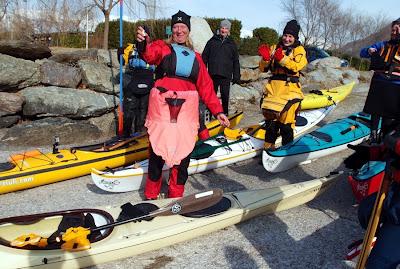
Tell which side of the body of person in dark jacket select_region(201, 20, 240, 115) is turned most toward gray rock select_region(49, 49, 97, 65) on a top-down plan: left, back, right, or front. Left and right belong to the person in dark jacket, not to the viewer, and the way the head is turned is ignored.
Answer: right

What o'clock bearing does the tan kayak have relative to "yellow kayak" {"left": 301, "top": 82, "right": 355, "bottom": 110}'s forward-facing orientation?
The tan kayak is roughly at 5 o'clock from the yellow kayak.

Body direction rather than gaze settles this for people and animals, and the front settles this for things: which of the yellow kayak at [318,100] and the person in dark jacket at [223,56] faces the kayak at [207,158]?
the person in dark jacket

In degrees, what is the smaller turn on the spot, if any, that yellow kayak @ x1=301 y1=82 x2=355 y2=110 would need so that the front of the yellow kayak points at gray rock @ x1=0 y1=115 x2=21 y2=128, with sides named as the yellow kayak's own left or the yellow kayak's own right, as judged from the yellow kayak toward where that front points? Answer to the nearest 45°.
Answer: approximately 180°

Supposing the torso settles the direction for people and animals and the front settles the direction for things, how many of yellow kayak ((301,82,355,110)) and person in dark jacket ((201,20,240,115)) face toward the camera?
1

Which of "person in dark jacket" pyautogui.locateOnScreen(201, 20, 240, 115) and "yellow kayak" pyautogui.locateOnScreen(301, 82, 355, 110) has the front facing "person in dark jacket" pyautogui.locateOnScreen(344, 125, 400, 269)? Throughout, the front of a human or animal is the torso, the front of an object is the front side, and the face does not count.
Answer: "person in dark jacket" pyautogui.locateOnScreen(201, 20, 240, 115)

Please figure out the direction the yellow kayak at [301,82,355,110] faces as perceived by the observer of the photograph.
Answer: facing away from the viewer and to the right of the viewer

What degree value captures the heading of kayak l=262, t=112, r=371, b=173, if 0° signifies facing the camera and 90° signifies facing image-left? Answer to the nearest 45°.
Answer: approximately 45°

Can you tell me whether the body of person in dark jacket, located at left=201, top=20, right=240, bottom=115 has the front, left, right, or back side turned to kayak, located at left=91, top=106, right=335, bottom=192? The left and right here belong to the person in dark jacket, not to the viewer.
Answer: front

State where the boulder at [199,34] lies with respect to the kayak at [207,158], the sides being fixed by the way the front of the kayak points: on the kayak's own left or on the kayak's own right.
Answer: on the kayak's own right

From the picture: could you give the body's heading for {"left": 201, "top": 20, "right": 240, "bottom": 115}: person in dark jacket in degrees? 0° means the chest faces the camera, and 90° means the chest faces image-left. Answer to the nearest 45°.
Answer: approximately 0°
